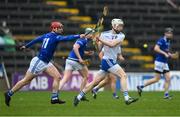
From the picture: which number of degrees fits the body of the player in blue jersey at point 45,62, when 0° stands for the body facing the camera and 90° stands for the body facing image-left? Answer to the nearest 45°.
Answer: approximately 225°

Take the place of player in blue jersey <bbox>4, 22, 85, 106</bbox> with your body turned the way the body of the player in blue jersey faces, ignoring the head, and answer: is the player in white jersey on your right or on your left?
on your right
